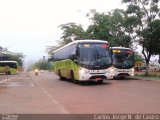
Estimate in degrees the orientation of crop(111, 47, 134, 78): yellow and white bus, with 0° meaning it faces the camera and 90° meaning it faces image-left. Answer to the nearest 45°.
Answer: approximately 0°

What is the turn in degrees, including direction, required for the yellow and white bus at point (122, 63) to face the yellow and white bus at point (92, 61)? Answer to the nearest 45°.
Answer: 0° — it already faces it
